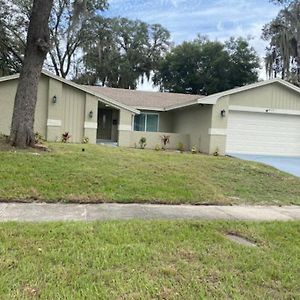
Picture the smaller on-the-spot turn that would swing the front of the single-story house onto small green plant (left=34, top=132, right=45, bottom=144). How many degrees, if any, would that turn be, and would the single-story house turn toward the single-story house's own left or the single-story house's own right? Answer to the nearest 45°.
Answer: approximately 90° to the single-story house's own right

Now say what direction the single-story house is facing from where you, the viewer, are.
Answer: facing the viewer

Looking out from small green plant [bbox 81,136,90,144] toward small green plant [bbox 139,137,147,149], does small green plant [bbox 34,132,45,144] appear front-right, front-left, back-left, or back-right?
back-right

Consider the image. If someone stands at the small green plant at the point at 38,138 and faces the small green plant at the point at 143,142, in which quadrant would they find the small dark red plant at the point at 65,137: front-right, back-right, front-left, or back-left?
front-left
